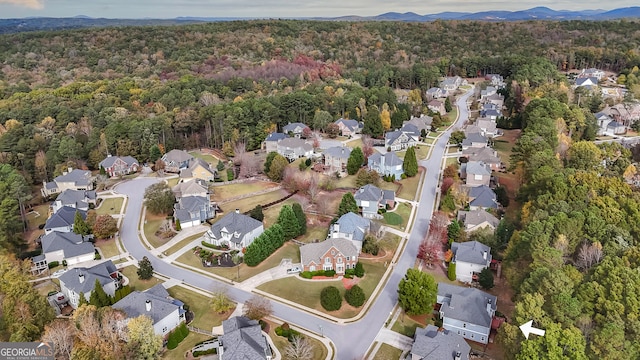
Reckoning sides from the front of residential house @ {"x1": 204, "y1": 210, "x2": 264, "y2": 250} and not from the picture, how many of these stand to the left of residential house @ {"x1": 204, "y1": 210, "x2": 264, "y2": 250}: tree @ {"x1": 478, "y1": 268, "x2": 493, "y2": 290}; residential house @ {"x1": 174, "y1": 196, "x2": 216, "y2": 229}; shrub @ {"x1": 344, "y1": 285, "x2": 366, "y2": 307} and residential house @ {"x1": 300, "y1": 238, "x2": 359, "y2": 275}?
3

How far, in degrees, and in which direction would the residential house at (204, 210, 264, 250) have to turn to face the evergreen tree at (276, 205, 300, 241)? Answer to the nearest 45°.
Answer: approximately 135° to its left

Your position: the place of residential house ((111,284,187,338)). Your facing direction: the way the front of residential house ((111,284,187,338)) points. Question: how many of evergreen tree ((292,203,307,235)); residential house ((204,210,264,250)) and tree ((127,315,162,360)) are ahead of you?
2

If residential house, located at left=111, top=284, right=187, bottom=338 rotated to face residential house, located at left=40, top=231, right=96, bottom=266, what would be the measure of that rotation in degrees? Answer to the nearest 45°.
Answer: approximately 90° to its left

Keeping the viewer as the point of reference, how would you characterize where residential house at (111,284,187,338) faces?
facing away from the viewer and to the right of the viewer

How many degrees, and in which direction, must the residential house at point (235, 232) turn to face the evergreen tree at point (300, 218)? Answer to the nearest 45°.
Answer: approximately 135° to its left

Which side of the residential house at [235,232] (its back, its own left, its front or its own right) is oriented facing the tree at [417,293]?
left

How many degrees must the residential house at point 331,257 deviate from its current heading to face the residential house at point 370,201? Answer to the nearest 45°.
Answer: approximately 180°

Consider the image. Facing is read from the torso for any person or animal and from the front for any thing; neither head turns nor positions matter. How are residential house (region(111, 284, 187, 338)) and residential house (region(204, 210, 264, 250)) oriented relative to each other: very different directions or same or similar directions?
very different directions

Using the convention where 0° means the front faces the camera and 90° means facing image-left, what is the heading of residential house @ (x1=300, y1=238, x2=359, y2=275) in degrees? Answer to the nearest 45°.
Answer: approximately 0°

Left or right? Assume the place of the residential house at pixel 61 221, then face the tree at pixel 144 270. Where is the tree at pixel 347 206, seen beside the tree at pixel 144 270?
left

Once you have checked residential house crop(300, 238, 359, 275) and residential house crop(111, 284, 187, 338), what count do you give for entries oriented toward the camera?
1

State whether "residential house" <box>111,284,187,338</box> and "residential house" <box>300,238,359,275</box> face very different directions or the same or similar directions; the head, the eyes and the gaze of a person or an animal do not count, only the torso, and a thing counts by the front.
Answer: very different directions

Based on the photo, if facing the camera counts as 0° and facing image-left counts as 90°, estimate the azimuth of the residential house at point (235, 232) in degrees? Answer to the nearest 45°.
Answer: approximately 45°

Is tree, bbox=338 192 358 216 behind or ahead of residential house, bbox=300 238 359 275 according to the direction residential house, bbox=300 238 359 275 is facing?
behind
